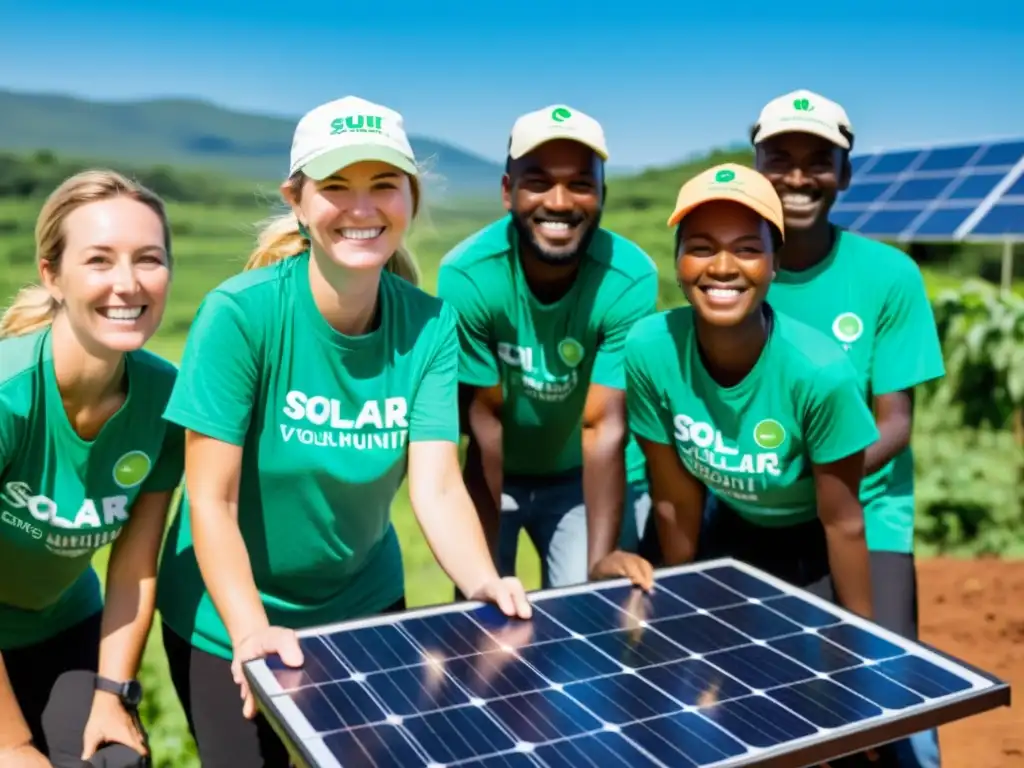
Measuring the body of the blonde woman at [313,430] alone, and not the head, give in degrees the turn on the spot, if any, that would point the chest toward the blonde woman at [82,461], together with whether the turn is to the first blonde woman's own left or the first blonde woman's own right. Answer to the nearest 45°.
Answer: approximately 135° to the first blonde woman's own right

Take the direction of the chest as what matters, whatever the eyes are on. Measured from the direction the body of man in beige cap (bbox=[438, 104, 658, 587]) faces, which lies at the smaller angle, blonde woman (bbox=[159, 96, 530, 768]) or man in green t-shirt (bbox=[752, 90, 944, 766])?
the blonde woman

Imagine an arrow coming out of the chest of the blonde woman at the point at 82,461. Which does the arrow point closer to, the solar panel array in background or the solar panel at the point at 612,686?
the solar panel

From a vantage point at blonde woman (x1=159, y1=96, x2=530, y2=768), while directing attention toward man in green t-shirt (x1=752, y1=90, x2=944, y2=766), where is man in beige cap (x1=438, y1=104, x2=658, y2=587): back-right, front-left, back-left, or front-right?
front-left

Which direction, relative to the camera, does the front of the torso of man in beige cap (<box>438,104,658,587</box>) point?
toward the camera

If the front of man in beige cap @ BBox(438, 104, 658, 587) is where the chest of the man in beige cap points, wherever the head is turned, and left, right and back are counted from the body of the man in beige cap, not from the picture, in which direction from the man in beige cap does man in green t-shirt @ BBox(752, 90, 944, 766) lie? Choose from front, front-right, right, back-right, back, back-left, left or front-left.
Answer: left

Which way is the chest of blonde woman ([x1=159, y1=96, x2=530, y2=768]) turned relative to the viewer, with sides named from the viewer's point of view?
facing the viewer and to the right of the viewer

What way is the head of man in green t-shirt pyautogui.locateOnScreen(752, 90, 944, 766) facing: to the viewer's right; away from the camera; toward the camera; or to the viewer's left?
toward the camera

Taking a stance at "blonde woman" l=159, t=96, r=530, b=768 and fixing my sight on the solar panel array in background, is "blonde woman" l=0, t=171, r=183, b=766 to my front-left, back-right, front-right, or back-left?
back-left

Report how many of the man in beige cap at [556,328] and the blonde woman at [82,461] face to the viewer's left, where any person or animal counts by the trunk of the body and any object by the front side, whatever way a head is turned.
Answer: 0

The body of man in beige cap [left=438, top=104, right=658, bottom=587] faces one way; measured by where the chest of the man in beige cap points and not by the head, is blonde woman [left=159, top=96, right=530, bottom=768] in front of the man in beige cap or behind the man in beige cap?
in front

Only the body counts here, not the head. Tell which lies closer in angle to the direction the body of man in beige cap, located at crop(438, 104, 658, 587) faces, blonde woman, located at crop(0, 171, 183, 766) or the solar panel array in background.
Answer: the blonde woman

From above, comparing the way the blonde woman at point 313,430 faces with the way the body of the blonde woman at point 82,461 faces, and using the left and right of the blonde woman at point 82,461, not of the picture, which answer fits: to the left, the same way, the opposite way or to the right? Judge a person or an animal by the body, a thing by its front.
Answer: the same way
